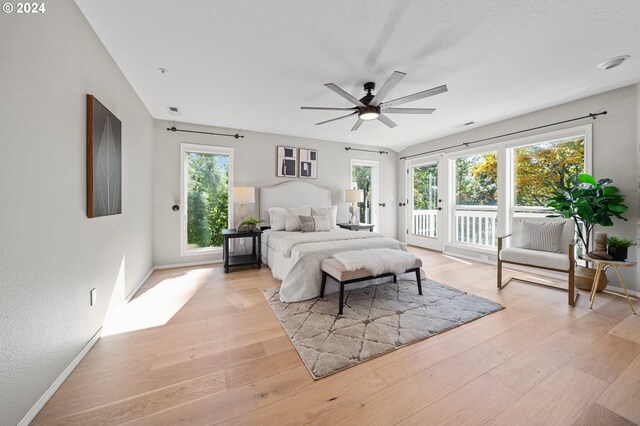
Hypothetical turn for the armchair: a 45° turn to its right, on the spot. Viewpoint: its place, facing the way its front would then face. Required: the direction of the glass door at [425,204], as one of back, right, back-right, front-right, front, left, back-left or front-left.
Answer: front-right

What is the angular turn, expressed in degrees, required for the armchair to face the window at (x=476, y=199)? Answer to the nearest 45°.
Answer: approximately 90° to its right

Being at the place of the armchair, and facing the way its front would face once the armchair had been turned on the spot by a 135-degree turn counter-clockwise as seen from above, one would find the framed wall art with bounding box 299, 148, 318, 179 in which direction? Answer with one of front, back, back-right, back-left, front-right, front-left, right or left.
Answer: back

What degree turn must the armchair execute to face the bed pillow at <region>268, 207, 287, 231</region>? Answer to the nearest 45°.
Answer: approximately 90° to its right

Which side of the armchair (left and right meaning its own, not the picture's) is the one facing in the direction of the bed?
front

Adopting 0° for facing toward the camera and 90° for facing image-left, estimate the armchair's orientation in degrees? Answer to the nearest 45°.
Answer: approximately 45°

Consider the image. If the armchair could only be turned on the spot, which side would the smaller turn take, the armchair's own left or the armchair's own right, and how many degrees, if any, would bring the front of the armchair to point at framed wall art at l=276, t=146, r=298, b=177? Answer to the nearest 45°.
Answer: approximately 45° to the armchair's own right
